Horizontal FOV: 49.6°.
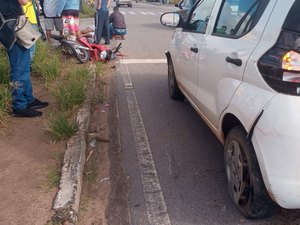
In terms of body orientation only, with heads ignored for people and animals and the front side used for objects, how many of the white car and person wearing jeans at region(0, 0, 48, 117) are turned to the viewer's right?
1

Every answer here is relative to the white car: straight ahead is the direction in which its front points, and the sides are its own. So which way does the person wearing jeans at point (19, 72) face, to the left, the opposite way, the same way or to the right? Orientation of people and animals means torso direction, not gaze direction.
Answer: to the right

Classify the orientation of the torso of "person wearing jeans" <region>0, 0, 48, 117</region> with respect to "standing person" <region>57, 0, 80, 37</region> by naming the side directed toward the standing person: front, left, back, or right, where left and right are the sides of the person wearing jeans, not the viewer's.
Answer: left

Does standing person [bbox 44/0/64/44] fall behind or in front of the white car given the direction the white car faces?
in front

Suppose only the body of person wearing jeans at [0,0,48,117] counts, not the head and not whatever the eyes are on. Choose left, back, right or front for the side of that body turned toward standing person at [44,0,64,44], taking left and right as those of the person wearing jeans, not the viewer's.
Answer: left

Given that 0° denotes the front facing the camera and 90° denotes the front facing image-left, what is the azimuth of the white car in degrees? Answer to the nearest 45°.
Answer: approximately 135°

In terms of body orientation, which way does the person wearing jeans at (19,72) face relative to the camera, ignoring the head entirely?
to the viewer's right
